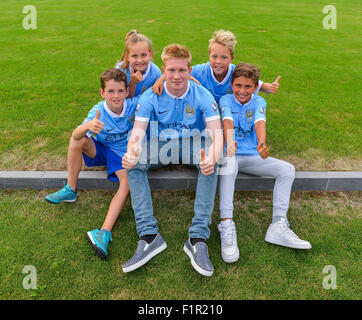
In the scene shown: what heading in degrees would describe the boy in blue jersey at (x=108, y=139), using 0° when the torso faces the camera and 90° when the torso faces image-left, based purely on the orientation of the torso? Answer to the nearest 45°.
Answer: approximately 0°

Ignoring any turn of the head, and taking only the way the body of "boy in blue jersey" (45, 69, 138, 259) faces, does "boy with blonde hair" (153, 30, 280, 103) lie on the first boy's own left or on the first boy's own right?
on the first boy's own left
